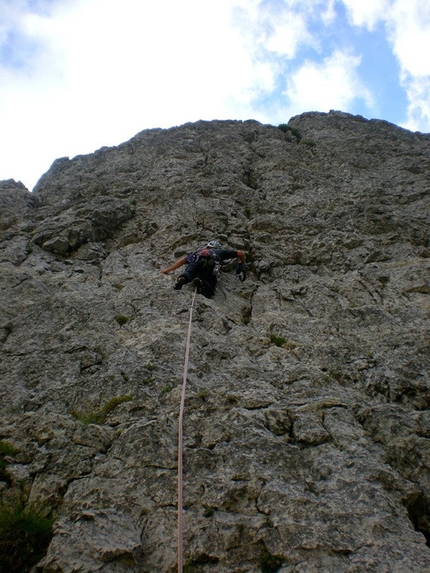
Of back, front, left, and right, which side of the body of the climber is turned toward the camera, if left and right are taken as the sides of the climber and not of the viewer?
back

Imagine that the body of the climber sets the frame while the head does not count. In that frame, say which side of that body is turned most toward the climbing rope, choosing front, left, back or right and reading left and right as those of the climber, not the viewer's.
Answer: back

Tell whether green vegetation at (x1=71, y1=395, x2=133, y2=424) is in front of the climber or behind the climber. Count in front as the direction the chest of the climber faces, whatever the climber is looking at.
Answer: behind

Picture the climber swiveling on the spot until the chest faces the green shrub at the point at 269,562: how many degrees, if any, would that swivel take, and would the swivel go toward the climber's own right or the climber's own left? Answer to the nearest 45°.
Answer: approximately 180°

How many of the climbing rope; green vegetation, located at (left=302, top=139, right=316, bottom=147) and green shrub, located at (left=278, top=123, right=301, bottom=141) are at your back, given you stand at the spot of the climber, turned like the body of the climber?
1

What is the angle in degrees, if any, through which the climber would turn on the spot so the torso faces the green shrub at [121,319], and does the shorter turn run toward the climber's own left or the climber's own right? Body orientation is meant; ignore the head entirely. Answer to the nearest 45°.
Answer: approximately 135° to the climber's own left

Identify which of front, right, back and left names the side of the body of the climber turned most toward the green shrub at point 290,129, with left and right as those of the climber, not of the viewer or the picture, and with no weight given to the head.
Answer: front

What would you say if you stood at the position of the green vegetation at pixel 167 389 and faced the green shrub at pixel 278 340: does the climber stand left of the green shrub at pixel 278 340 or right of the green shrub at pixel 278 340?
left

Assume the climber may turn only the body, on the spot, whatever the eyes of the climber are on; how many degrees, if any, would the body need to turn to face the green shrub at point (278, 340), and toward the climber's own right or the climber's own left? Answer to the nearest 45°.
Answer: approximately 135° to the climber's own right

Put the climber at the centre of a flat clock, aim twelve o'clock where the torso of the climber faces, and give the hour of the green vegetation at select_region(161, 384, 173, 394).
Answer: The green vegetation is roughly at 6 o'clock from the climber.

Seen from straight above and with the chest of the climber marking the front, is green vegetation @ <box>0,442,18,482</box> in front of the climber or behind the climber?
behind

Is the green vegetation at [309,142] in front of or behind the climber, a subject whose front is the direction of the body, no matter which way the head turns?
in front
